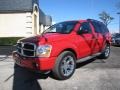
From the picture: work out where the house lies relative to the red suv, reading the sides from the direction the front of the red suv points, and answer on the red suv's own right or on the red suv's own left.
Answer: on the red suv's own right

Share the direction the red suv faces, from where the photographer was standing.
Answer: facing the viewer and to the left of the viewer
